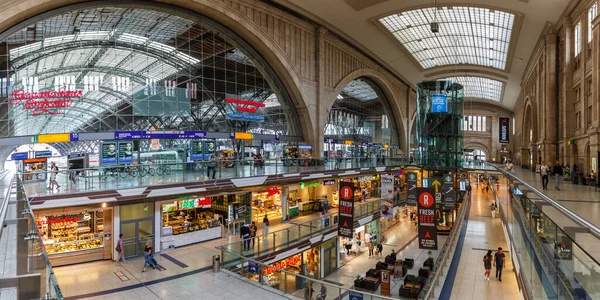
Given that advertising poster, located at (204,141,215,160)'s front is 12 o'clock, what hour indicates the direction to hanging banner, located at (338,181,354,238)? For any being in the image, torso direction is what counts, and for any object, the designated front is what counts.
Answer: The hanging banner is roughly at 11 o'clock from the advertising poster.

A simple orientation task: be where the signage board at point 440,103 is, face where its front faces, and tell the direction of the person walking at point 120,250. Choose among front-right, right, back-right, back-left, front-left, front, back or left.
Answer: front-right

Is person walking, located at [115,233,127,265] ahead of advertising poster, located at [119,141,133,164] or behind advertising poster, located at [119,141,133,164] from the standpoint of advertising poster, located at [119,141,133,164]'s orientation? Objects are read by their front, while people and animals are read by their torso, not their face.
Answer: ahead

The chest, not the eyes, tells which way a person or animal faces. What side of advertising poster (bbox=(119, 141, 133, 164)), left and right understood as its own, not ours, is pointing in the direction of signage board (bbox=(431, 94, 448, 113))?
left

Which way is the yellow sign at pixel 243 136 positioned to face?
toward the camera

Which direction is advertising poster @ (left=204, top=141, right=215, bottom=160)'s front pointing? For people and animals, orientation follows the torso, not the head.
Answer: toward the camera

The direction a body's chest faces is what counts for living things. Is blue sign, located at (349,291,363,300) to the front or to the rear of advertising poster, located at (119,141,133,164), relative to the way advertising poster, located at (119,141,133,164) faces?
to the front

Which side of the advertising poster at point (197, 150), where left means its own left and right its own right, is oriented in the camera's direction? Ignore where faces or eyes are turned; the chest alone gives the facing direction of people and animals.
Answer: front

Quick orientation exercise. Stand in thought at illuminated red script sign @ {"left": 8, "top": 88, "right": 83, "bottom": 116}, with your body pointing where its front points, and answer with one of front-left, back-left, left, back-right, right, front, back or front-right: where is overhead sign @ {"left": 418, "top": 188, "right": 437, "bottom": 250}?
front-left

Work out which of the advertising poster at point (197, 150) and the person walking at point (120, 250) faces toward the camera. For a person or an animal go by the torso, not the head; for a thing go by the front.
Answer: the advertising poster

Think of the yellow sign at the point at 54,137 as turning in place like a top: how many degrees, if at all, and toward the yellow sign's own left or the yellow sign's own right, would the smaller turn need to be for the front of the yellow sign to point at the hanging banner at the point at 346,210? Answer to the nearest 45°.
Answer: approximately 45° to the yellow sign's own left

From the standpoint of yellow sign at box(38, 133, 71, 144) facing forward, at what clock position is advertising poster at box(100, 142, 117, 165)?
The advertising poster is roughly at 9 o'clock from the yellow sign.

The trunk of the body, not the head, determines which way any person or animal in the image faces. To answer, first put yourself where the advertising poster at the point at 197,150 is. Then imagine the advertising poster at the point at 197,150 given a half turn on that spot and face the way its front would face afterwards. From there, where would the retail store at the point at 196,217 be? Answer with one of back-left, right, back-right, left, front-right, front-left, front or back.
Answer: back

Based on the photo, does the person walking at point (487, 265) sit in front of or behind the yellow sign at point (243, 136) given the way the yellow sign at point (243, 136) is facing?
in front
